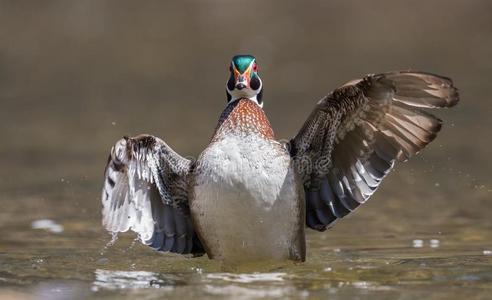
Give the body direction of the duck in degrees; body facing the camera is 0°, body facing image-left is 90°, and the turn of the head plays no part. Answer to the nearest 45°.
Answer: approximately 0°

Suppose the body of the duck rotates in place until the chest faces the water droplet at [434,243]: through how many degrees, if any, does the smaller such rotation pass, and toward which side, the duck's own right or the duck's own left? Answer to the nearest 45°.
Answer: approximately 135° to the duck's own left
